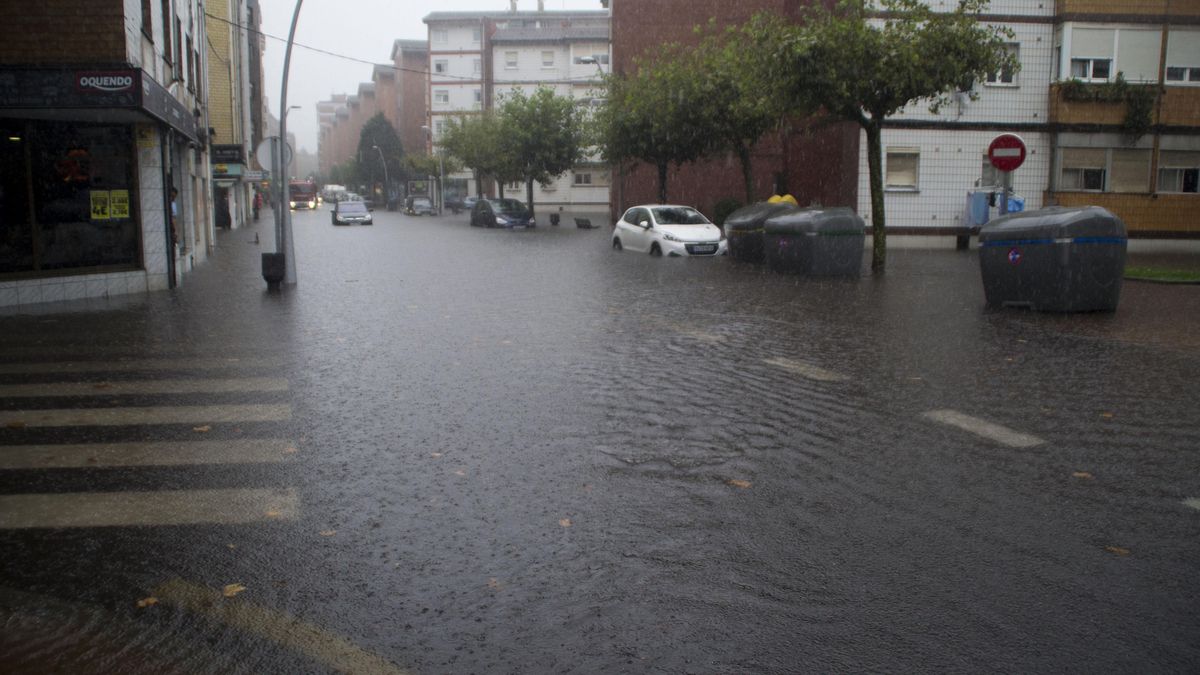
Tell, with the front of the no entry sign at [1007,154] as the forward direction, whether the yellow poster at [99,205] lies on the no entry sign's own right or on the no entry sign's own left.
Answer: on the no entry sign's own right

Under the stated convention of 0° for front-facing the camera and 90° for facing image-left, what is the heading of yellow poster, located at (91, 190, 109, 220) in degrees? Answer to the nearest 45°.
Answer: approximately 0°

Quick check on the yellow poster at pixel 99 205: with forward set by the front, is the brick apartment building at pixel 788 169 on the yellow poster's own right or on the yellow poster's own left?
on the yellow poster's own left

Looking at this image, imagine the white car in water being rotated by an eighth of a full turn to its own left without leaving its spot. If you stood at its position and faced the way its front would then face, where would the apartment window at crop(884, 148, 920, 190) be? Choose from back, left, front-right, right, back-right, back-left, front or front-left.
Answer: front-left

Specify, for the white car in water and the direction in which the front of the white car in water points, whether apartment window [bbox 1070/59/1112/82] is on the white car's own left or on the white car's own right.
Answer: on the white car's own left

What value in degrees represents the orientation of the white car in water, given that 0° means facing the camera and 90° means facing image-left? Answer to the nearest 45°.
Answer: approximately 315°

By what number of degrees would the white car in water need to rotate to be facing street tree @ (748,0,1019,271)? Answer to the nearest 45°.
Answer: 0° — it already faces it

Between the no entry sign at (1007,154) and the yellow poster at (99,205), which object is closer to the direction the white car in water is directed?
the no entry sign

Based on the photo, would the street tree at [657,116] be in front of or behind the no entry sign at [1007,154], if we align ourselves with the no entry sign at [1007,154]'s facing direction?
behind

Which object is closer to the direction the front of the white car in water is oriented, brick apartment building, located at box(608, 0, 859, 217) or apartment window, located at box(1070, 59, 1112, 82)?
the apartment window

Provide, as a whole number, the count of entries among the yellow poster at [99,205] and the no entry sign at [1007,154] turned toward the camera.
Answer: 2

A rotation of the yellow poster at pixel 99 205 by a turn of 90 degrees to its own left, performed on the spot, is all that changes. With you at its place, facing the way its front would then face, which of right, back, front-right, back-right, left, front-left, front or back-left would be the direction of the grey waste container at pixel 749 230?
front

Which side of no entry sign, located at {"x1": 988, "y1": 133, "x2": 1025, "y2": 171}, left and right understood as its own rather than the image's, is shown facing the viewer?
front

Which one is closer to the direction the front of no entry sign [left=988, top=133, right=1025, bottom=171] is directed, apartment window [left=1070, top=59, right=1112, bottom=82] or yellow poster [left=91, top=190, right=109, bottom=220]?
the yellow poster

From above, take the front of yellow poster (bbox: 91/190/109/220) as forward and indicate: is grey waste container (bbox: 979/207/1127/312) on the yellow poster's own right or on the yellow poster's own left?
on the yellow poster's own left

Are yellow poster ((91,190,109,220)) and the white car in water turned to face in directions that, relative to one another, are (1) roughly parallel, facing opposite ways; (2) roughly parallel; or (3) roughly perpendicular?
roughly parallel

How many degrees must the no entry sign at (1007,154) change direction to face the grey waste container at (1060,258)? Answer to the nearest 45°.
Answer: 0° — it already faces it
